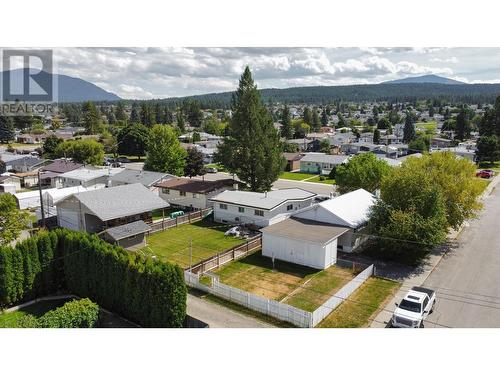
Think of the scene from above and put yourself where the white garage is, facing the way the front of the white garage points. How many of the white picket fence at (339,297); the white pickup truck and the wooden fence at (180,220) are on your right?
1

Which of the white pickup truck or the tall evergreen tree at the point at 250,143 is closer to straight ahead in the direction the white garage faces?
the white pickup truck
